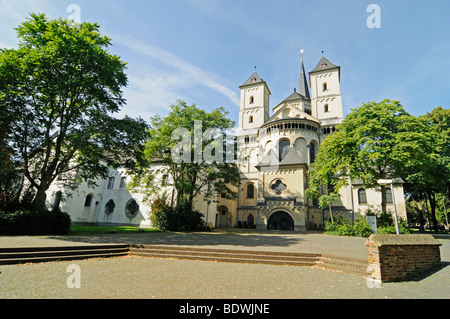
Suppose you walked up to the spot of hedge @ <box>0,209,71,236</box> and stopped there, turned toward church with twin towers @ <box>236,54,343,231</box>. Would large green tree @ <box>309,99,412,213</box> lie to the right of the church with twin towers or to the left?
right

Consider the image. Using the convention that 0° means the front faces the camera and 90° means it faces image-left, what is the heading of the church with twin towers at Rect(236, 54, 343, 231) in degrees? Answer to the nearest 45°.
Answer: approximately 0°

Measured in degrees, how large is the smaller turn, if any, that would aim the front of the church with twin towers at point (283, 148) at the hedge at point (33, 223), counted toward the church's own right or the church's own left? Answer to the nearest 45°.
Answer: approximately 45° to the church's own right

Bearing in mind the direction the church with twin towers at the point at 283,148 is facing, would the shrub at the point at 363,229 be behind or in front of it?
in front

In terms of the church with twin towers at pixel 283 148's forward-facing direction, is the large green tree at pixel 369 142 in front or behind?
in front
